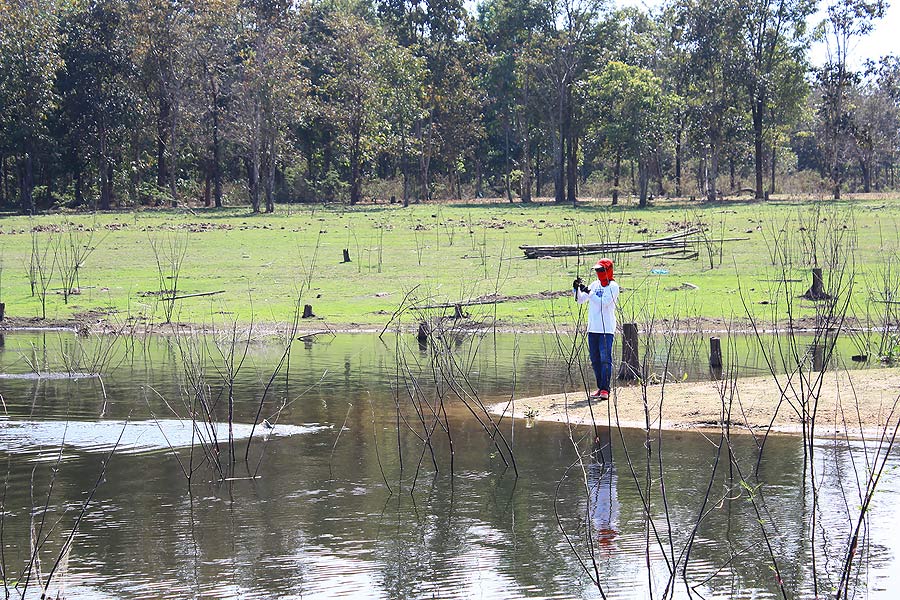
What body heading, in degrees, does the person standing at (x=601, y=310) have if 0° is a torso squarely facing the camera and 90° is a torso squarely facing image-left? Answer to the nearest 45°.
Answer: approximately 45°

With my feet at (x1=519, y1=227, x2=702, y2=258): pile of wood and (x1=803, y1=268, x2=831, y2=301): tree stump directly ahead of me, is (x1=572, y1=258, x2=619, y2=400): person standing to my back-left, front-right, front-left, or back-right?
front-right

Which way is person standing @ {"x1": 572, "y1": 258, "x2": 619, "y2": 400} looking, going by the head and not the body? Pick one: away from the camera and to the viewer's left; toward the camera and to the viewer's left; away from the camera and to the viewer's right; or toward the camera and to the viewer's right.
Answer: toward the camera and to the viewer's left

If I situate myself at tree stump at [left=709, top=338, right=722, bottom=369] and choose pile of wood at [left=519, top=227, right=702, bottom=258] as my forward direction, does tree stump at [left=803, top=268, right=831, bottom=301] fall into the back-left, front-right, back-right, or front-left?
front-right

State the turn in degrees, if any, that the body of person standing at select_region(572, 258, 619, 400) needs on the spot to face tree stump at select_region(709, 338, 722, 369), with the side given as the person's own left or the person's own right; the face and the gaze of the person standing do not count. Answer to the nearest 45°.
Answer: approximately 180°

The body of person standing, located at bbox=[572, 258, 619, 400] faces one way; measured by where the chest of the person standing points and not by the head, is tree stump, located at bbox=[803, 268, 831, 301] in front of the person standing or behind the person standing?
behind

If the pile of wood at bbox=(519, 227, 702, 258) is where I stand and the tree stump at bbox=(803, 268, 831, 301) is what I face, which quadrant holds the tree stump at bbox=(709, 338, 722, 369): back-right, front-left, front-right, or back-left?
front-right

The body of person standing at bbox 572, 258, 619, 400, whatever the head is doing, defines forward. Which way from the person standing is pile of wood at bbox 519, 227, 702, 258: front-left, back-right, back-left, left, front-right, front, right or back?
back-right

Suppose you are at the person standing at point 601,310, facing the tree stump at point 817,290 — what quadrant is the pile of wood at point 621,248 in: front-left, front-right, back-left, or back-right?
front-left
